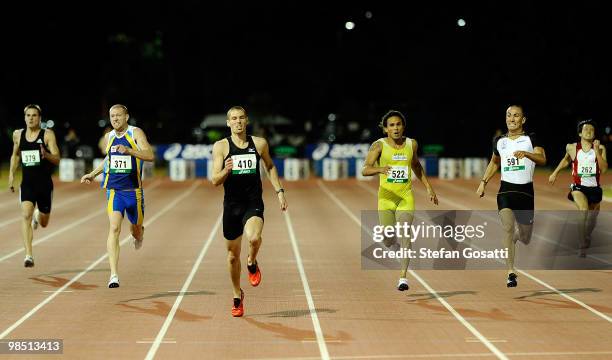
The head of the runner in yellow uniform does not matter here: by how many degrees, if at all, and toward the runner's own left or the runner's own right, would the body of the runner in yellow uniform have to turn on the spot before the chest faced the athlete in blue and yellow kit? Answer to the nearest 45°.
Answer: approximately 90° to the runner's own right

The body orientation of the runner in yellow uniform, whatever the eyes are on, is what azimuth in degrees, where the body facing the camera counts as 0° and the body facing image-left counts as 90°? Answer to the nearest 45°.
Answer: approximately 0°
